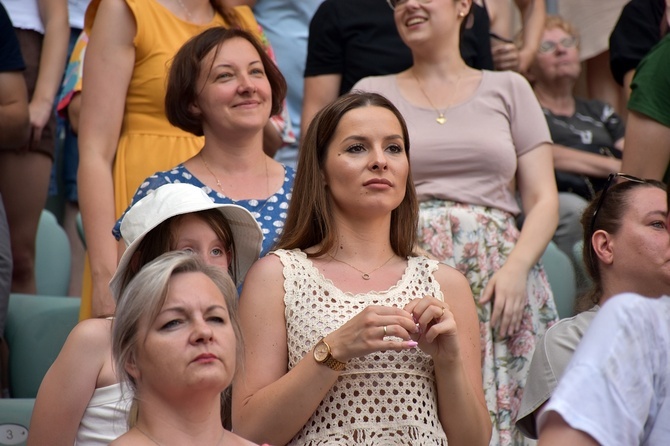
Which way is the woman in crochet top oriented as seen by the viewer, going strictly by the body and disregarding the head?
toward the camera

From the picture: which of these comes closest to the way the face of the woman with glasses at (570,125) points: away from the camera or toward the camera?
toward the camera

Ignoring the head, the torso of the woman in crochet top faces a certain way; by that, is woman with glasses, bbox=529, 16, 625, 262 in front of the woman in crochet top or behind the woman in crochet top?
behind

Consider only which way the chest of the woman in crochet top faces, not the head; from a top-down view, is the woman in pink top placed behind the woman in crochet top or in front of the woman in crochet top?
behind
